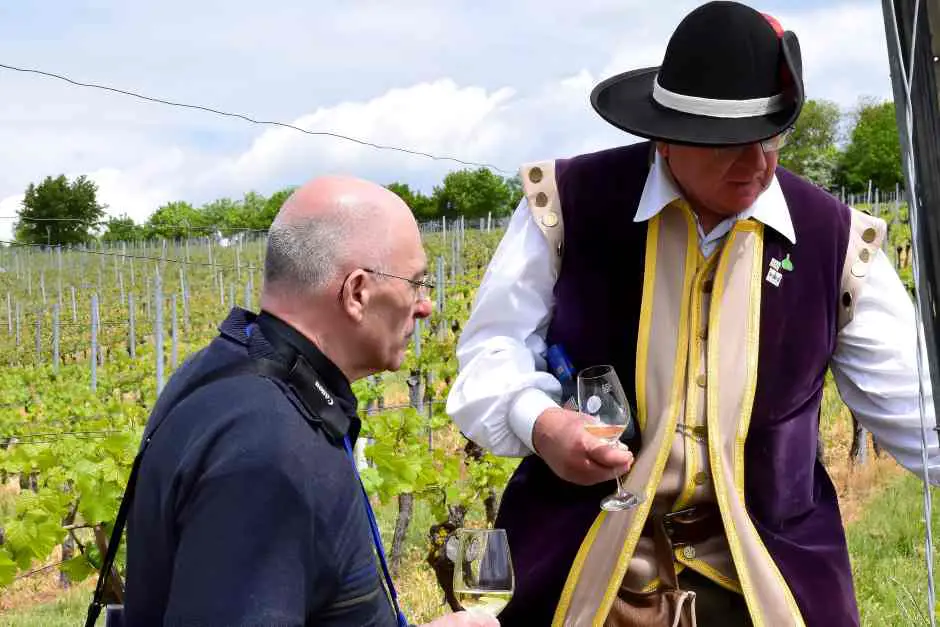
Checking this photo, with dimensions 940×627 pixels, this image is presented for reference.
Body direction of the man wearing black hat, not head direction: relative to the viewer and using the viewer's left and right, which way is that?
facing the viewer

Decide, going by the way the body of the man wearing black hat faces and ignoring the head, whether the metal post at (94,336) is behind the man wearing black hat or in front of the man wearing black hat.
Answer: behind
